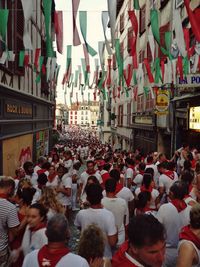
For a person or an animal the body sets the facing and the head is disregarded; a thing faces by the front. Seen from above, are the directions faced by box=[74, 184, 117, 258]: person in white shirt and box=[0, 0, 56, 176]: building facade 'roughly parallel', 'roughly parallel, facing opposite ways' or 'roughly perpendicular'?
roughly perpendicular

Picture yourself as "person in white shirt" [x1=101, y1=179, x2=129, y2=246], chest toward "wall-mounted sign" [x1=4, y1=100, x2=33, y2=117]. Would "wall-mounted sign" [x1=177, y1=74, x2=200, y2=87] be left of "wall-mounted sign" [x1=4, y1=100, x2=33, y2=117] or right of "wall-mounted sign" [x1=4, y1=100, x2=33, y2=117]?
right

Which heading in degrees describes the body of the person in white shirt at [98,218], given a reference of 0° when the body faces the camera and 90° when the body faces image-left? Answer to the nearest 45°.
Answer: approximately 180°

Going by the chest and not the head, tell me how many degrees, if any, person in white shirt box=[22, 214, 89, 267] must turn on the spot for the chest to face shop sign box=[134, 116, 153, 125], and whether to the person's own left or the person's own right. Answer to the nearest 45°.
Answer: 0° — they already face it

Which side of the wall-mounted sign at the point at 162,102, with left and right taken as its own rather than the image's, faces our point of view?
front

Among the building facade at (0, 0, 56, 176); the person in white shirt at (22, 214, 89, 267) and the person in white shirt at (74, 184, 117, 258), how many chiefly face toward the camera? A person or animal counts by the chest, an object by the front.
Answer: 0

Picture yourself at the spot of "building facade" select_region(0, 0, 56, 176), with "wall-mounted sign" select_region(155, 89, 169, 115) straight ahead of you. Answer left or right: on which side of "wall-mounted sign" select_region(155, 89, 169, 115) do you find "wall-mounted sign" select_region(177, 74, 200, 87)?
right

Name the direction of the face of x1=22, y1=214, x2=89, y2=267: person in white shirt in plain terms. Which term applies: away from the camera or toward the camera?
away from the camera

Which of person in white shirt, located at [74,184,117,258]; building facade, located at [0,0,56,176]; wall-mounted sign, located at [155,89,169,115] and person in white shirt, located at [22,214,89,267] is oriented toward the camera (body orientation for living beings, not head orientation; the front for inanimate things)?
the wall-mounted sign

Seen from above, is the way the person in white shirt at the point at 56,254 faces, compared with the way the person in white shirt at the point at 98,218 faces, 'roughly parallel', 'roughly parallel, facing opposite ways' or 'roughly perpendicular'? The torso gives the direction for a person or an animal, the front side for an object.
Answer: roughly parallel

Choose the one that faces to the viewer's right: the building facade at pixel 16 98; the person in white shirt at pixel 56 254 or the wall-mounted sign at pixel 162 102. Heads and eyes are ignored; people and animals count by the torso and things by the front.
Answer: the building facade

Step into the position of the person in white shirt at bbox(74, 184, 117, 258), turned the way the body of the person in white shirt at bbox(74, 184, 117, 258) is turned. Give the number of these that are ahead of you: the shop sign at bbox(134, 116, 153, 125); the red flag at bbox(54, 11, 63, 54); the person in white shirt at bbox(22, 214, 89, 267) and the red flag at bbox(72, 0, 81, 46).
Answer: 3

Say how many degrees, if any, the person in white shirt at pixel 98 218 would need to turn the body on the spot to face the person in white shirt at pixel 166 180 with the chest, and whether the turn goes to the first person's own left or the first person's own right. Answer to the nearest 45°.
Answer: approximately 45° to the first person's own right

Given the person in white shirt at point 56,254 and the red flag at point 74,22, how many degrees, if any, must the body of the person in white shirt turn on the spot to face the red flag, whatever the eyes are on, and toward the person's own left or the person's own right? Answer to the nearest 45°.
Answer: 0° — they already face it

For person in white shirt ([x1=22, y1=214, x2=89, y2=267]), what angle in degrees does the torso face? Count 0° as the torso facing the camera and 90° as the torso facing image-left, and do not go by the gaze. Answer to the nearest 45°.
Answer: approximately 180°

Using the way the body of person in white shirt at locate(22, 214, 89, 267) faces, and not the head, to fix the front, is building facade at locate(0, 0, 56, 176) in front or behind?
in front

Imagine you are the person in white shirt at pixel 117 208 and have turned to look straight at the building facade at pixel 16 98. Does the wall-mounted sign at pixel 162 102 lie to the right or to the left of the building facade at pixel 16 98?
right
